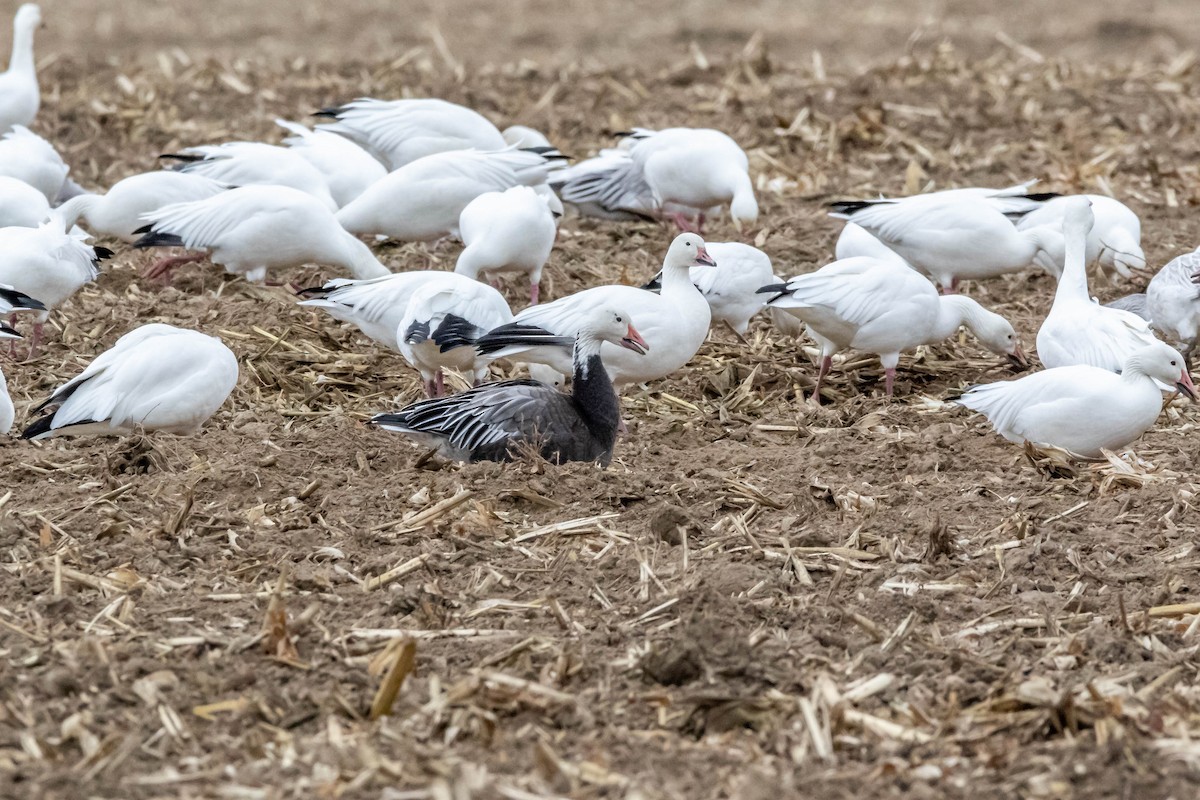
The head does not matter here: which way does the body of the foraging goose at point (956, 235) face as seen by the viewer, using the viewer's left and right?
facing to the right of the viewer

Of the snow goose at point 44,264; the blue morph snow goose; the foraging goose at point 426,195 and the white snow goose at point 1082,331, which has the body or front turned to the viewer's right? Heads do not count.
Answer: the blue morph snow goose

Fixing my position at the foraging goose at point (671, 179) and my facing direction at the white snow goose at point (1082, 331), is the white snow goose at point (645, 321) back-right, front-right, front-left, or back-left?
front-right

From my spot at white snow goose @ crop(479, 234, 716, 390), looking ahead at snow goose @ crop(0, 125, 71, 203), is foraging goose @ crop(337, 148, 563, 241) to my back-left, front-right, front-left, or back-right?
front-right

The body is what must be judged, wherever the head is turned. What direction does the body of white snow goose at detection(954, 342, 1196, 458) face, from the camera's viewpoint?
to the viewer's right

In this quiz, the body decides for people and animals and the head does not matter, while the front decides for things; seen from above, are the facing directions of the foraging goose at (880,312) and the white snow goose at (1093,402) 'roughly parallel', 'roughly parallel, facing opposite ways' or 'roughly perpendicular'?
roughly parallel

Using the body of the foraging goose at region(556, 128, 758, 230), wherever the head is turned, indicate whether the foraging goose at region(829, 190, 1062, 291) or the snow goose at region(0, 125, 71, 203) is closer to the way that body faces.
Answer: the foraging goose

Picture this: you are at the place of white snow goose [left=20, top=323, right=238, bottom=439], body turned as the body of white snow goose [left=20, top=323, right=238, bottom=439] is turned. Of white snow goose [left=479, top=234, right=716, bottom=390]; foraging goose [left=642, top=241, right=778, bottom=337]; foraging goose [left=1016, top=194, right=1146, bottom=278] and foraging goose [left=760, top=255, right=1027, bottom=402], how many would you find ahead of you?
4

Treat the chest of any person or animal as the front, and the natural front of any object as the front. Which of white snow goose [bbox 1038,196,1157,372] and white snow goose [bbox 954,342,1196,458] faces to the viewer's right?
white snow goose [bbox 954,342,1196,458]

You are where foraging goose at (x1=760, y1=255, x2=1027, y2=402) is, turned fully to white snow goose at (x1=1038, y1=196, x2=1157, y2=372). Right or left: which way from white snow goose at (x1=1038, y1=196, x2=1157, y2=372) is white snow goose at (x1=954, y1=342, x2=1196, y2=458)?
right

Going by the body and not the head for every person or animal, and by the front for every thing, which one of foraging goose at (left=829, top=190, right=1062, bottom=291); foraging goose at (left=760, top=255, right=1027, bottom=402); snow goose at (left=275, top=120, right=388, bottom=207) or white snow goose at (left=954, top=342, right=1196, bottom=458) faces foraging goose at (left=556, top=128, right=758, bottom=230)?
the snow goose

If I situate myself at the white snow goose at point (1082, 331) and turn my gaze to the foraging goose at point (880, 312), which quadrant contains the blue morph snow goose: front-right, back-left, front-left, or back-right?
front-left

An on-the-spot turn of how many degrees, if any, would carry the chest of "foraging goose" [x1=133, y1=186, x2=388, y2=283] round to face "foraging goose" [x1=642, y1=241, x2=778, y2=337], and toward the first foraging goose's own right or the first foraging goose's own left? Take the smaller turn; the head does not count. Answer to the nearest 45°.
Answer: approximately 45° to the first foraging goose's own right

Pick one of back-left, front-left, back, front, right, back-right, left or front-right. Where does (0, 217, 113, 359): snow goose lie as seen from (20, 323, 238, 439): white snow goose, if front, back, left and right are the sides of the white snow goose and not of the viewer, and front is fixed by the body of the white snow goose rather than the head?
left

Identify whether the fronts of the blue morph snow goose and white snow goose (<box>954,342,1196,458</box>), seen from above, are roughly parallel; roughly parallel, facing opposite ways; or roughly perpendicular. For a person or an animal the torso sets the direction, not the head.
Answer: roughly parallel

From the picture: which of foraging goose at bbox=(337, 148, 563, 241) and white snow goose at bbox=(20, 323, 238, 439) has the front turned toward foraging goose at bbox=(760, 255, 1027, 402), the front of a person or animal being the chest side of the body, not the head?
the white snow goose

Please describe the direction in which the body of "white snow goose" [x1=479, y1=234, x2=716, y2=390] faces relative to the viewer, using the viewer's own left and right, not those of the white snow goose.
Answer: facing to the right of the viewer

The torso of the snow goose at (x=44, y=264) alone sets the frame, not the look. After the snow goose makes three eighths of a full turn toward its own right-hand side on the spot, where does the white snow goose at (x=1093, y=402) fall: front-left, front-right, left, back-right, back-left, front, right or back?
right

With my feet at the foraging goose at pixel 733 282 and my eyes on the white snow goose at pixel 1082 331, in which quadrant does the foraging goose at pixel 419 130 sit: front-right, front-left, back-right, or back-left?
back-left
